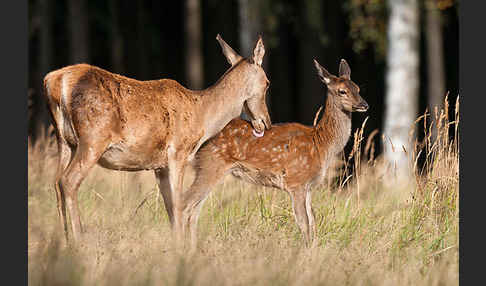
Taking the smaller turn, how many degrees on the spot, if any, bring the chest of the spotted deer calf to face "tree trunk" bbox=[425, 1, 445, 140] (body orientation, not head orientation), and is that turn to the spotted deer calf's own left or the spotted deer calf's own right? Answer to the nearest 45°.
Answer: approximately 90° to the spotted deer calf's own left

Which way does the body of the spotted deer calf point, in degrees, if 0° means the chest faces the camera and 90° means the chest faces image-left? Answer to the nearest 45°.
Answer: approximately 270°

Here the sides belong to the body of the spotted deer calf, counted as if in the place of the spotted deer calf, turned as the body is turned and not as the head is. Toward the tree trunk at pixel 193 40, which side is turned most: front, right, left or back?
left

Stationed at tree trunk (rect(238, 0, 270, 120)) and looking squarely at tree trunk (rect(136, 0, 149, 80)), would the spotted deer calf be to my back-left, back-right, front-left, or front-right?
back-left

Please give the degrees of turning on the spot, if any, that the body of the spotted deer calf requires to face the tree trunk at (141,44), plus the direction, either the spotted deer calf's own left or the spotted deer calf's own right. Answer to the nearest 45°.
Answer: approximately 90° to the spotted deer calf's own left

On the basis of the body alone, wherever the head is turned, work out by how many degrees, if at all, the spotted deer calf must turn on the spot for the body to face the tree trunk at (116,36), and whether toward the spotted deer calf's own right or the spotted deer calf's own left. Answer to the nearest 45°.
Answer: approximately 90° to the spotted deer calf's own left

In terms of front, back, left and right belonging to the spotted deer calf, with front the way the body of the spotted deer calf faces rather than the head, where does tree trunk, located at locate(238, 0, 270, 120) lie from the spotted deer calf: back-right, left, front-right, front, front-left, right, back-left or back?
left
